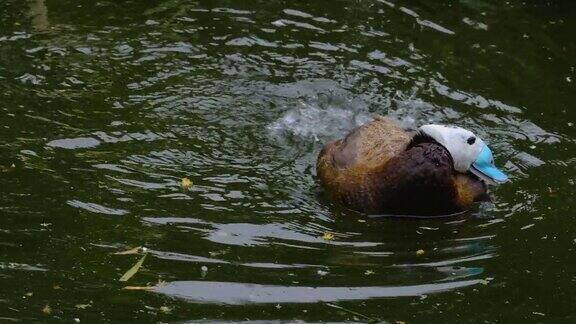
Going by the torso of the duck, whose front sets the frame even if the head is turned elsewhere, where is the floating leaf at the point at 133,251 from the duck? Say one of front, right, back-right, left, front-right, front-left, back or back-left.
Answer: back-right

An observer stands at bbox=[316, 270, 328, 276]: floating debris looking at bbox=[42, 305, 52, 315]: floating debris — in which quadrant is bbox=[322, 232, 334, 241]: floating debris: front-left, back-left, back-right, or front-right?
back-right

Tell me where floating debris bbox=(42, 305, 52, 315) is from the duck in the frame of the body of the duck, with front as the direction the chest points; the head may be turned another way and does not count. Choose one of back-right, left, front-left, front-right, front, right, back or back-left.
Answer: back-right

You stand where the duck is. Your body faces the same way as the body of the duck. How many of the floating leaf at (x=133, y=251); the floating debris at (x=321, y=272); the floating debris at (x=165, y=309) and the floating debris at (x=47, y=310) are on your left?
0

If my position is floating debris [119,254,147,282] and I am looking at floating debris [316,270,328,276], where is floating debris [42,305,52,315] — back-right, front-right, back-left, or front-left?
back-right

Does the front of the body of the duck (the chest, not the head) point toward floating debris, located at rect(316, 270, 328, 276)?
no

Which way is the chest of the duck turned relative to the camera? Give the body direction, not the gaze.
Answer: to the viewer's right

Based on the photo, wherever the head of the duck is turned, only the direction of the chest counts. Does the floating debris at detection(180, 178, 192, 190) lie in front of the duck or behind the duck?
behind

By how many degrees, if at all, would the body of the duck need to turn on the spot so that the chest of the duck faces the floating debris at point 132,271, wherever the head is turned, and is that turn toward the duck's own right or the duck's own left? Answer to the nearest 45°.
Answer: approximately 135° to the duck's own right

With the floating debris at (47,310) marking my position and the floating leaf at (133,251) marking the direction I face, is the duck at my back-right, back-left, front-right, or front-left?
front-right

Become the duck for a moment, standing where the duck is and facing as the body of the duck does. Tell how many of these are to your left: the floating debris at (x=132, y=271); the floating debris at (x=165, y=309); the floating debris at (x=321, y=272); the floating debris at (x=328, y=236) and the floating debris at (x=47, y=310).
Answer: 0

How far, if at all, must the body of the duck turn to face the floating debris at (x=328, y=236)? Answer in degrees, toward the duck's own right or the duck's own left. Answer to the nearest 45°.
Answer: approximately 135° to the duck's own right

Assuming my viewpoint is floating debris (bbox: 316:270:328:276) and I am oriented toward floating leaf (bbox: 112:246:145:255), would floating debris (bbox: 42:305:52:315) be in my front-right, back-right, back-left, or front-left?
front-left

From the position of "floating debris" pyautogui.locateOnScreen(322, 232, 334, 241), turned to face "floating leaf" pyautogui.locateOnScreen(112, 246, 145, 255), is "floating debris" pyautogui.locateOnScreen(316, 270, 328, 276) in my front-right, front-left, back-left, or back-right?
front-left

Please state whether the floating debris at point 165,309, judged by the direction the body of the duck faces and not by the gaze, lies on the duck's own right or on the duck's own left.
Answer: on the duck's own right
